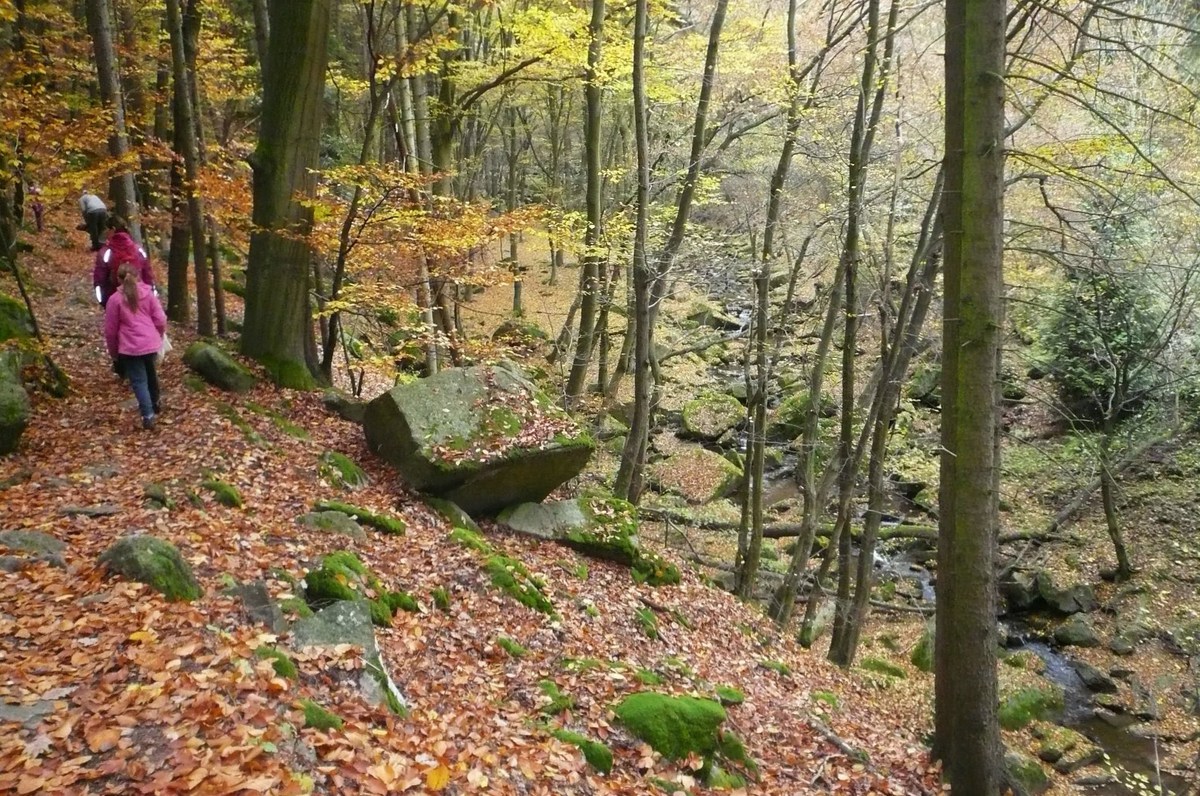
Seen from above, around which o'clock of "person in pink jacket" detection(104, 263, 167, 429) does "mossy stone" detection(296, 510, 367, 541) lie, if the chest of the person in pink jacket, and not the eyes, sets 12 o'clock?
The mossy stone is roughly at 5 o'clock from the person in pink jacket.

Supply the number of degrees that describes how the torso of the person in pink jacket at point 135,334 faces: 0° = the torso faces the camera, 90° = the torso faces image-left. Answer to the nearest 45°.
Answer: approximately 180°

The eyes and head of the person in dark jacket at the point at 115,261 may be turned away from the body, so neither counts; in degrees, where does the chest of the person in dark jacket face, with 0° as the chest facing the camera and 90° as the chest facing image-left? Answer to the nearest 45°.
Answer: approximately 180°

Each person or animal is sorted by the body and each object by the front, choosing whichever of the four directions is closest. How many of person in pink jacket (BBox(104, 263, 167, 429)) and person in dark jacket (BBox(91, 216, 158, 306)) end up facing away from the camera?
2

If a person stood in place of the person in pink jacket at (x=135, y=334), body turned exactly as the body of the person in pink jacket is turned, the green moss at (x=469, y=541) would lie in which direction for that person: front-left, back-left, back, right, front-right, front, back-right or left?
back-right

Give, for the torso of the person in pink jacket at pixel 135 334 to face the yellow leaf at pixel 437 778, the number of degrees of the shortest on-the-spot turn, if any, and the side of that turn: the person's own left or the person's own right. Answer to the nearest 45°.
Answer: approximately 180°

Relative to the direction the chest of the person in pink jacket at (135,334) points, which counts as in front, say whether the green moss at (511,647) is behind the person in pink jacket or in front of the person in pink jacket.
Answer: behind
